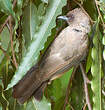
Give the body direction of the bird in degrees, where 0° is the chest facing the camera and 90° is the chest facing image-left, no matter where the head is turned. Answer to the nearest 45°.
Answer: approximately 225°
